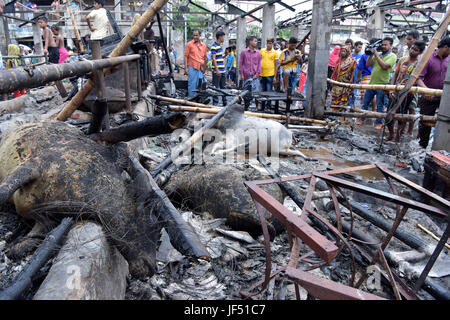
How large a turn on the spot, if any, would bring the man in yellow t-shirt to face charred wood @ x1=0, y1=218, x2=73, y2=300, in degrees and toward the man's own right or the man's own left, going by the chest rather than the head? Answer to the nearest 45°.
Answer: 0° — they already face it

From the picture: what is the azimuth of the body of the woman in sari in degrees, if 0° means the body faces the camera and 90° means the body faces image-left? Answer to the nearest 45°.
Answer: approximately 45°

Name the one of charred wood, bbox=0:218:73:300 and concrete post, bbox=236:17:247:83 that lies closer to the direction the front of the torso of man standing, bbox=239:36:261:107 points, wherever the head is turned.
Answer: the charred wood

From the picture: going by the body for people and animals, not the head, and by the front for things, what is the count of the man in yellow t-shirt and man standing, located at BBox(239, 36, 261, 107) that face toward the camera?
2

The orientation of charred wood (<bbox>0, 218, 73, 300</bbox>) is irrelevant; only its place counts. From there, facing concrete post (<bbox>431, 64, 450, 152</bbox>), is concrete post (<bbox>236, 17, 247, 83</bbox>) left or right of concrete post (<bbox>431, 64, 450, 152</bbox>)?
left
